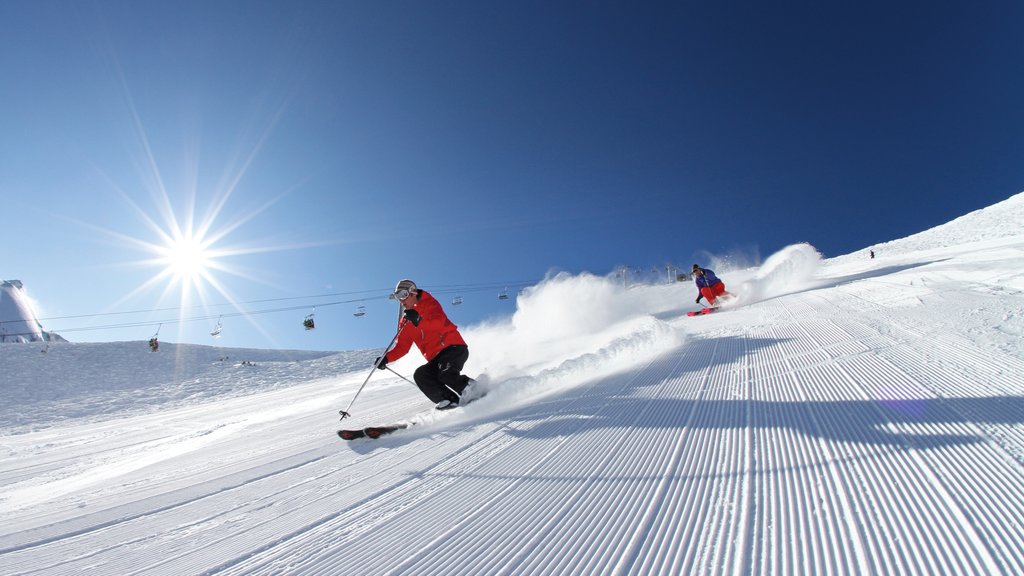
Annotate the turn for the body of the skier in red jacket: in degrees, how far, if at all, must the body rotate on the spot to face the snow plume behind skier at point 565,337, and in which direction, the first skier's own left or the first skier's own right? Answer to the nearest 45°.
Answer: approximately 180°

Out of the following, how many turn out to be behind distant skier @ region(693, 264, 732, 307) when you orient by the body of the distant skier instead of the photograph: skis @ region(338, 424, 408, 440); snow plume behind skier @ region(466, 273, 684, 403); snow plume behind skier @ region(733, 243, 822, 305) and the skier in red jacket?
1

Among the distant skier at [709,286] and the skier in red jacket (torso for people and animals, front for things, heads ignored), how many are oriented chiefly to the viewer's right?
0

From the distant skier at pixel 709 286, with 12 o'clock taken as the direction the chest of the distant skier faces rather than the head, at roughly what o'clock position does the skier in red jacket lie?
The skier in red jacket is roughly at 11 o'clock from the distant skier.

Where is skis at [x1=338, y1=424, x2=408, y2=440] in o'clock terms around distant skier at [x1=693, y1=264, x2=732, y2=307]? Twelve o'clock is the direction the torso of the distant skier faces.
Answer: The skis is roughly at 11 o'clock from the distant skier.

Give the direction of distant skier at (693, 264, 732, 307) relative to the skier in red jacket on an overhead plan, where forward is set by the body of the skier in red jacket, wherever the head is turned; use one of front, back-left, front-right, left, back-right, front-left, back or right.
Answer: back

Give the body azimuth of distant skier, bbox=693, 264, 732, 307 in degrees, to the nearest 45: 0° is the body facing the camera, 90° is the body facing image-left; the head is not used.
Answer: approximately 45°

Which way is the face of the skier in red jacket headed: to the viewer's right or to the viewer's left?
to the viewer's left

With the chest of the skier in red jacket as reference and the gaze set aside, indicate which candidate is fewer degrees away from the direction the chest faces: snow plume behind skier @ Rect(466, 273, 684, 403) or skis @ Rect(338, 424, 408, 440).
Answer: the skis

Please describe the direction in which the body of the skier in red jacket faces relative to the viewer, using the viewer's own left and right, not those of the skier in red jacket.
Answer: facing the viewer and to the left of the viewer

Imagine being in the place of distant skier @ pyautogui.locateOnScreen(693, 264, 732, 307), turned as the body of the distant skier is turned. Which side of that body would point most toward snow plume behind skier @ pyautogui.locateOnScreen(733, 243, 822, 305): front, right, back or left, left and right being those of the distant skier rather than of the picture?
back
